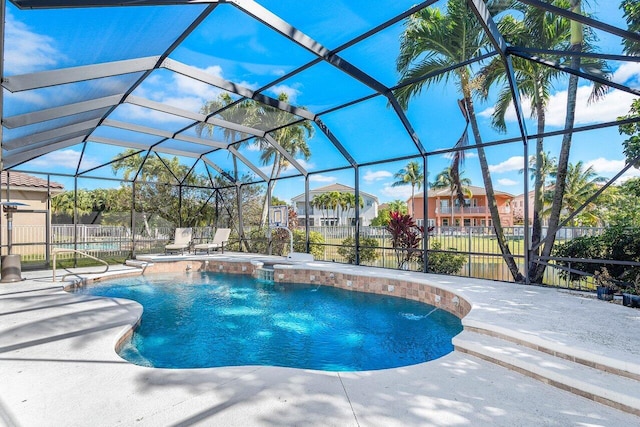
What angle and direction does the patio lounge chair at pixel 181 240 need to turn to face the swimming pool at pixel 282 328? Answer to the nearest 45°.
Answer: approximately 45° to its left

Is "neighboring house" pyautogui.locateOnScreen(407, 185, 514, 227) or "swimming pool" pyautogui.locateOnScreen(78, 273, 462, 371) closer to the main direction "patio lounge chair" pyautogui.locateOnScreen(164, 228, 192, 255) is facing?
the swimming pool

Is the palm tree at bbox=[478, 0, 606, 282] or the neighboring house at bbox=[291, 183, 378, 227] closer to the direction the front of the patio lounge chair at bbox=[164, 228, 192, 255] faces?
the palm tree

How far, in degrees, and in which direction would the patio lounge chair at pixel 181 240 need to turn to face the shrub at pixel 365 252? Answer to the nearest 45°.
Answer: approximately 90° to its left

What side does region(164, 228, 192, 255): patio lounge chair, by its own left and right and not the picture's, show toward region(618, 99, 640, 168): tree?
left

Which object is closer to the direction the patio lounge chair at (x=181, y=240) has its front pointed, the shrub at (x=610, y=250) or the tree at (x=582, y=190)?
the shrub

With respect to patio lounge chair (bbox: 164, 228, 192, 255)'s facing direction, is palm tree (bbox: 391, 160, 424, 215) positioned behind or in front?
behind

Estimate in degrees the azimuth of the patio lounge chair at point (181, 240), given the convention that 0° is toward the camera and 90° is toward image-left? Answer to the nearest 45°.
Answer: approximately 45°

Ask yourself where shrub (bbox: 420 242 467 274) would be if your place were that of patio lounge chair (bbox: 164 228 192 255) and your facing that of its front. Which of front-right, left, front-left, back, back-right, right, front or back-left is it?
left

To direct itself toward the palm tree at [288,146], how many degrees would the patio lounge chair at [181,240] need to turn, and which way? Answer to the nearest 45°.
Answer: approximately 180°
